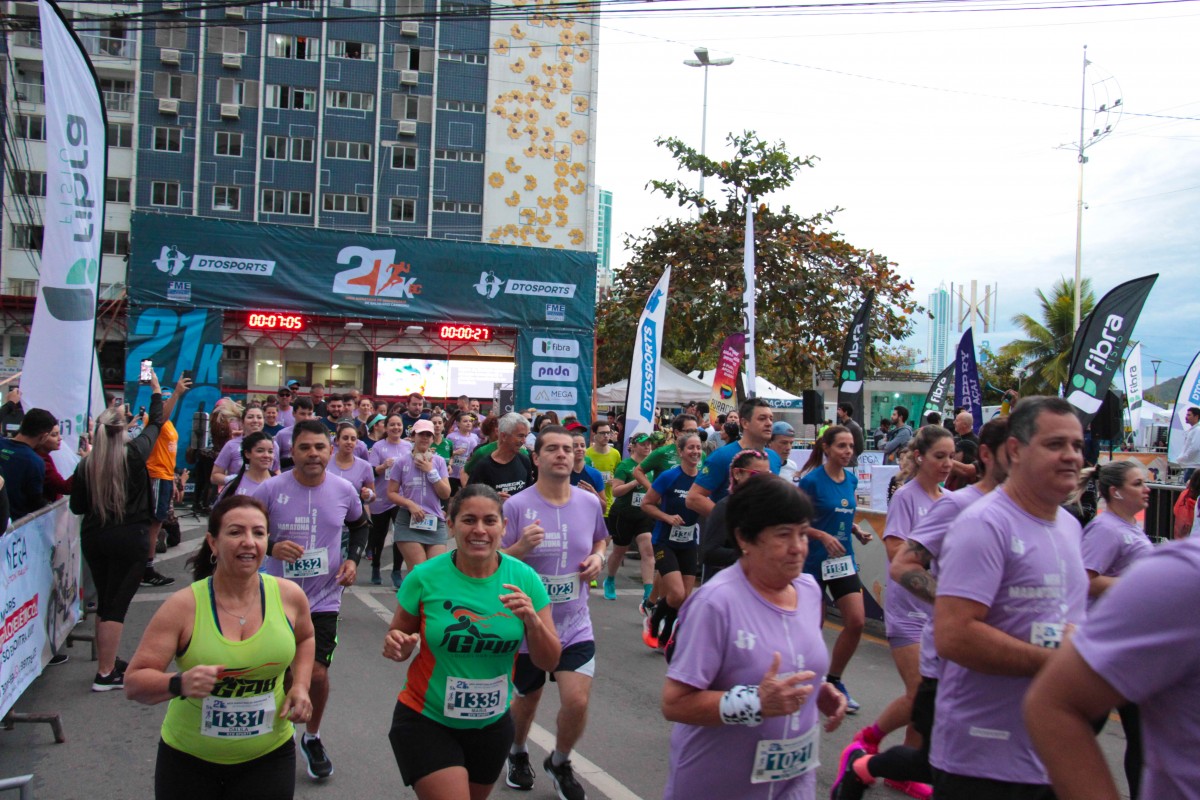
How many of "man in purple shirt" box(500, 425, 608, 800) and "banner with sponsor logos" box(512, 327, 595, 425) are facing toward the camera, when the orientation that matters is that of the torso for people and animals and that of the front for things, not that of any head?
2

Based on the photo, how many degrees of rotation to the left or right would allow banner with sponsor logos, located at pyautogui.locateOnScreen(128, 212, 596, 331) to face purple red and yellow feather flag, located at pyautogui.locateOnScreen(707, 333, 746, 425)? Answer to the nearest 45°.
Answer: approximately 45° to its left

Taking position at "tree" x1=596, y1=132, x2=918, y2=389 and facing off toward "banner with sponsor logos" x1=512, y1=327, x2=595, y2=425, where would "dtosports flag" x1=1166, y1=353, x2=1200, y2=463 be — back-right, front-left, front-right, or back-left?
front-left

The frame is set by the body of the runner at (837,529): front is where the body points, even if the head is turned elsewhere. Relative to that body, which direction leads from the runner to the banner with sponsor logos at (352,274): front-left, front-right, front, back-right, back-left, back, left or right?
back

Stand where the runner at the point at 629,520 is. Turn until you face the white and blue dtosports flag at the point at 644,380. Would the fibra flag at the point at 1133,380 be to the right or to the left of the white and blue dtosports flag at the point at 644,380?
right

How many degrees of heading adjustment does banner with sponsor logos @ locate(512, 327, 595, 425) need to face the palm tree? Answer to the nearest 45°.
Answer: approximately 135° to its left

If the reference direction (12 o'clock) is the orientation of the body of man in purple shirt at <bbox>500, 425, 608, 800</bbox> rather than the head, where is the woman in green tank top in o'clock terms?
The woman in green tank top is roughly at 1 o'clock from the man in purple shirt.

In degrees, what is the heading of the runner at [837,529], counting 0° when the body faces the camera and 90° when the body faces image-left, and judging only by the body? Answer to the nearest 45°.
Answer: approximately 315°
